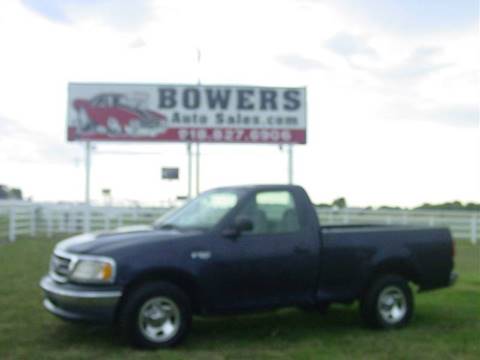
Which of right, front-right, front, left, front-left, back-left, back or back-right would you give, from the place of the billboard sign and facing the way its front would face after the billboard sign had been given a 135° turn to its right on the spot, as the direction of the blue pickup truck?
back-left

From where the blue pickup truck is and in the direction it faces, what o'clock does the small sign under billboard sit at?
The small sign under billboard is roughly at 4 o'clock from the blue pickup truck.

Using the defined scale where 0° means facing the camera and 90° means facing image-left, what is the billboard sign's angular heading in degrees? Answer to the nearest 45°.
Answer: approximately 0°

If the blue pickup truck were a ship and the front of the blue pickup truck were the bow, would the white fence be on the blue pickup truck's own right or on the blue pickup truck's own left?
on the blue pickup truck's own right
